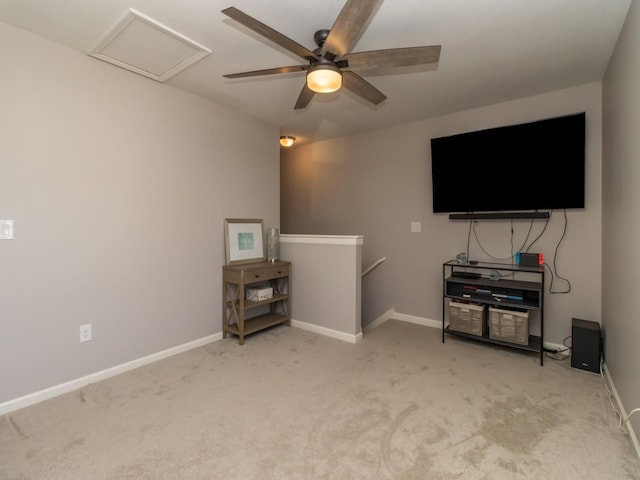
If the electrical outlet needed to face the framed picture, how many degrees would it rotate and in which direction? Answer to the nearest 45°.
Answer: approximately 90° to its left

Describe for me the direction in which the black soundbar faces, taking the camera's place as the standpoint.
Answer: facing the viewer

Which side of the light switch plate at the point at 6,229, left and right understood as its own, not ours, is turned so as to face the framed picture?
left

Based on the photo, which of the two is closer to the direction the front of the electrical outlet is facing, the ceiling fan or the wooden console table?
the ceiling fan

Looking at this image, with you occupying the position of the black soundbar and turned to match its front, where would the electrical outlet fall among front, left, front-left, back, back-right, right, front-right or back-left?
front-right

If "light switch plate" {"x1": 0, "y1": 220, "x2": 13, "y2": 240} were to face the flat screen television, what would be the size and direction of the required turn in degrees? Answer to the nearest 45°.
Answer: approximately 45° to its left

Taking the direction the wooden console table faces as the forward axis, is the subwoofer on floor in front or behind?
in front

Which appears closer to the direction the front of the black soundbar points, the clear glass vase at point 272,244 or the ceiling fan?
the ceiling fan

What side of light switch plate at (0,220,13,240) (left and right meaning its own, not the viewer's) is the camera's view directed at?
front

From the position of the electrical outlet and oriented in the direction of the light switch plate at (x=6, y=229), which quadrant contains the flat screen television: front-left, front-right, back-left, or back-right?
back-left
